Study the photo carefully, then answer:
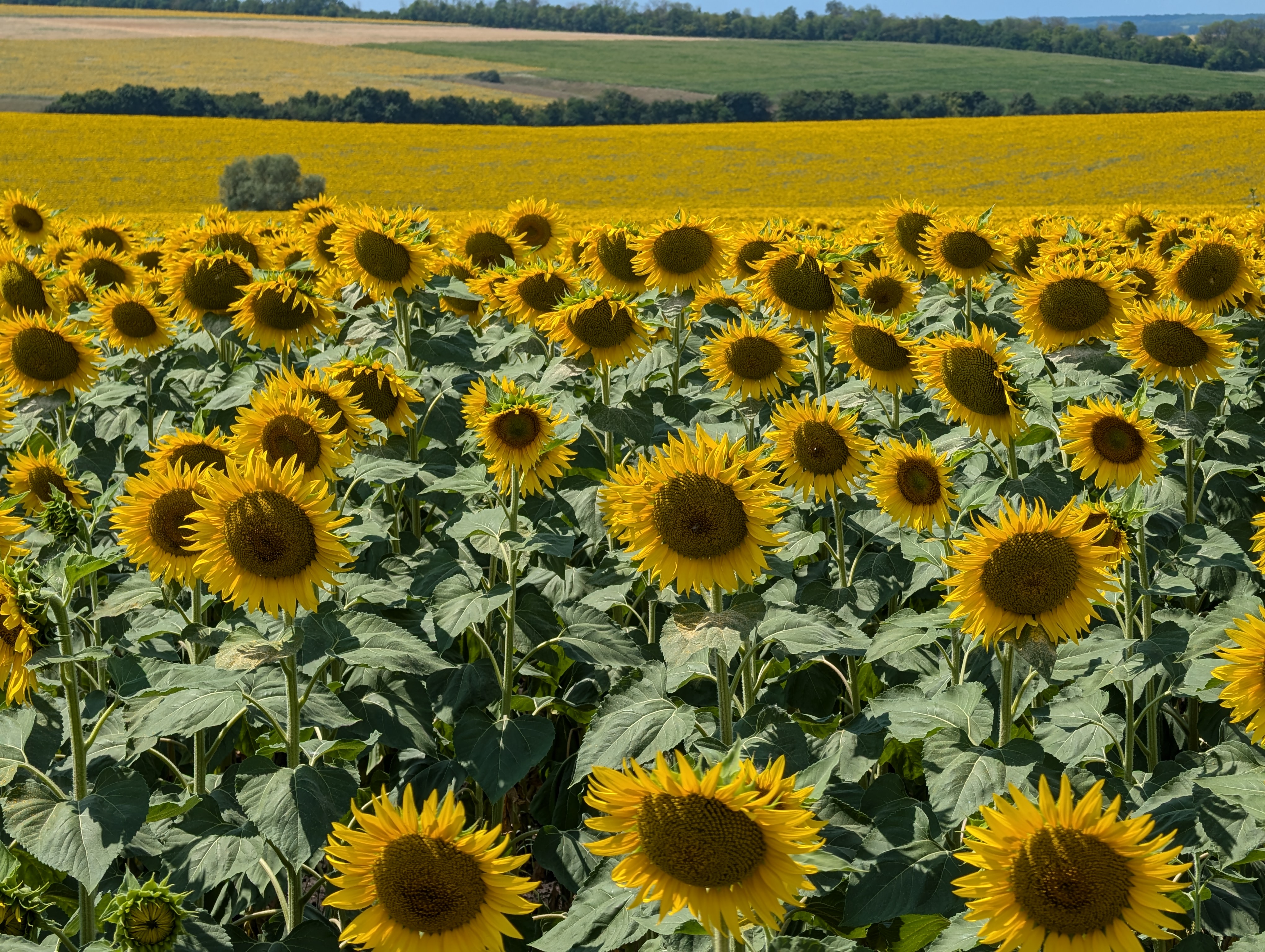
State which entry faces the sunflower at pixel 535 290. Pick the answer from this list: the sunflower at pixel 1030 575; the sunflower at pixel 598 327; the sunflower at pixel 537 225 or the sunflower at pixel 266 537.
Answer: the sunflower at pixel 537 225

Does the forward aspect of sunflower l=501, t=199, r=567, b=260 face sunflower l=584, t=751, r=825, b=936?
yes

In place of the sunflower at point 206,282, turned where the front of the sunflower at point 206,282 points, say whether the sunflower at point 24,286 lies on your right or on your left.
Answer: on your right

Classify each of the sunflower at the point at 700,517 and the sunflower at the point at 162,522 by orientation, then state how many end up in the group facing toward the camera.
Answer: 2

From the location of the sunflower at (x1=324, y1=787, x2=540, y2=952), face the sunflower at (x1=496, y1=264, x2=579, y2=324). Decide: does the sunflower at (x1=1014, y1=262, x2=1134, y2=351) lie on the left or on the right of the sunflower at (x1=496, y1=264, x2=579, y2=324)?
right

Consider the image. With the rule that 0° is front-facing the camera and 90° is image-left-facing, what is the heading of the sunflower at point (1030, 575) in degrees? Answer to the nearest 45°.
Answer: approximately 0°
